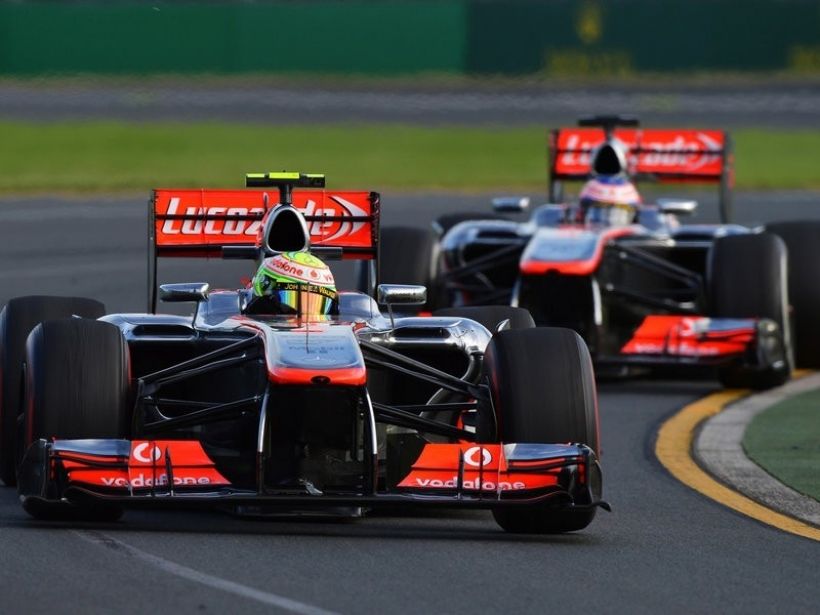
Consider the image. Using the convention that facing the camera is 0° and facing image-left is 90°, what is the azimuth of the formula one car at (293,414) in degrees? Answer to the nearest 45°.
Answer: approximately 0°

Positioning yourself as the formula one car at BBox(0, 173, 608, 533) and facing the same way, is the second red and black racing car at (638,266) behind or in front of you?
behind

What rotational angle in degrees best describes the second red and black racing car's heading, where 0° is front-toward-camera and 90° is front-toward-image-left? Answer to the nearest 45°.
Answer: approximately 0°

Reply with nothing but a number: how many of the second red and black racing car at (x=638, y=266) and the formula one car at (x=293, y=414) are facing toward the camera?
2

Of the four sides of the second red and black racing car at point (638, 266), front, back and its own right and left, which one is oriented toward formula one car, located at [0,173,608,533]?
front
